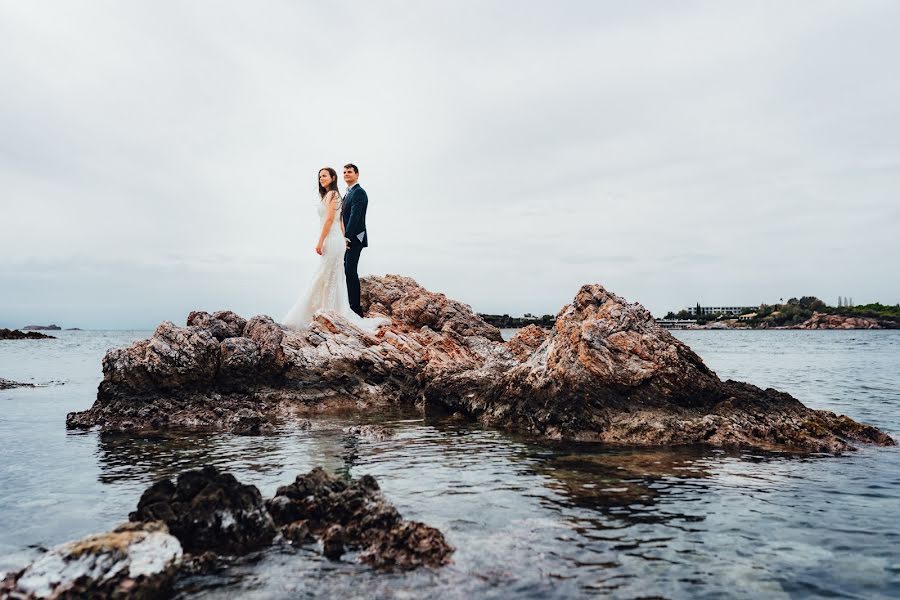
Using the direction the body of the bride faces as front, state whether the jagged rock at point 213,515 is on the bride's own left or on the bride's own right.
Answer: on the bride's own left

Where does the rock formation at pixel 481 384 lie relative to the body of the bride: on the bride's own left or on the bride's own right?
on the bride's own left

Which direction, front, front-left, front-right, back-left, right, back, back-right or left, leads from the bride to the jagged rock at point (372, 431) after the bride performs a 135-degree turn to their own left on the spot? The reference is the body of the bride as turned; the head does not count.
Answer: front-right

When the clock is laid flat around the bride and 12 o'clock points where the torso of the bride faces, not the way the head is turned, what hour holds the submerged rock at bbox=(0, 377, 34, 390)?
The submerged rock is roughly at 1 o'clock from the bride.

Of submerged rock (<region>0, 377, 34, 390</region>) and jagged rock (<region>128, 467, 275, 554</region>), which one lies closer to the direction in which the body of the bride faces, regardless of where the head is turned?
the submerged rock

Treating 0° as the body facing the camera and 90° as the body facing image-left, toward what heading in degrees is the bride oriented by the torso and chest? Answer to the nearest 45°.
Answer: approximately 90°

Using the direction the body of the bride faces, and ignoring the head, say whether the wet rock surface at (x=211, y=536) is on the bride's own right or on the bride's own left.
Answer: on the bride's own left

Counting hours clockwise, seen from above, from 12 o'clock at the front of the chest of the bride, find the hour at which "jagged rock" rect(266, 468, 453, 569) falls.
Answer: The jagged rock is roughly at 9 o'clock from the bride.
